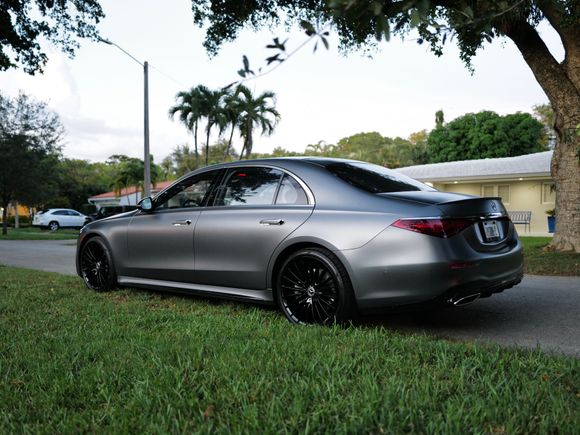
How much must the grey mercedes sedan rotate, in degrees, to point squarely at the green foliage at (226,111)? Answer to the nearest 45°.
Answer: approximately 45° to its right

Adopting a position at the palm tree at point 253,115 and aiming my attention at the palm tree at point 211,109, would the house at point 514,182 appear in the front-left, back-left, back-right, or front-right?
back-left

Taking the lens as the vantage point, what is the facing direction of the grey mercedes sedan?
facing away from the viewer and to the left of the viewer

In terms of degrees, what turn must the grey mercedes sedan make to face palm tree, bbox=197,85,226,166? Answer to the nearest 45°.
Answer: approximately 45° to its right

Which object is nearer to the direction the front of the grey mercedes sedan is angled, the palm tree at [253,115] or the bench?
the palm tree

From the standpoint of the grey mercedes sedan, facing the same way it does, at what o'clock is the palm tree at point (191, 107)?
The palm tree is roughly at 1 o'clock from the grey mercedes sedan.

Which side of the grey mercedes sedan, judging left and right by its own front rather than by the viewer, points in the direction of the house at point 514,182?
right
